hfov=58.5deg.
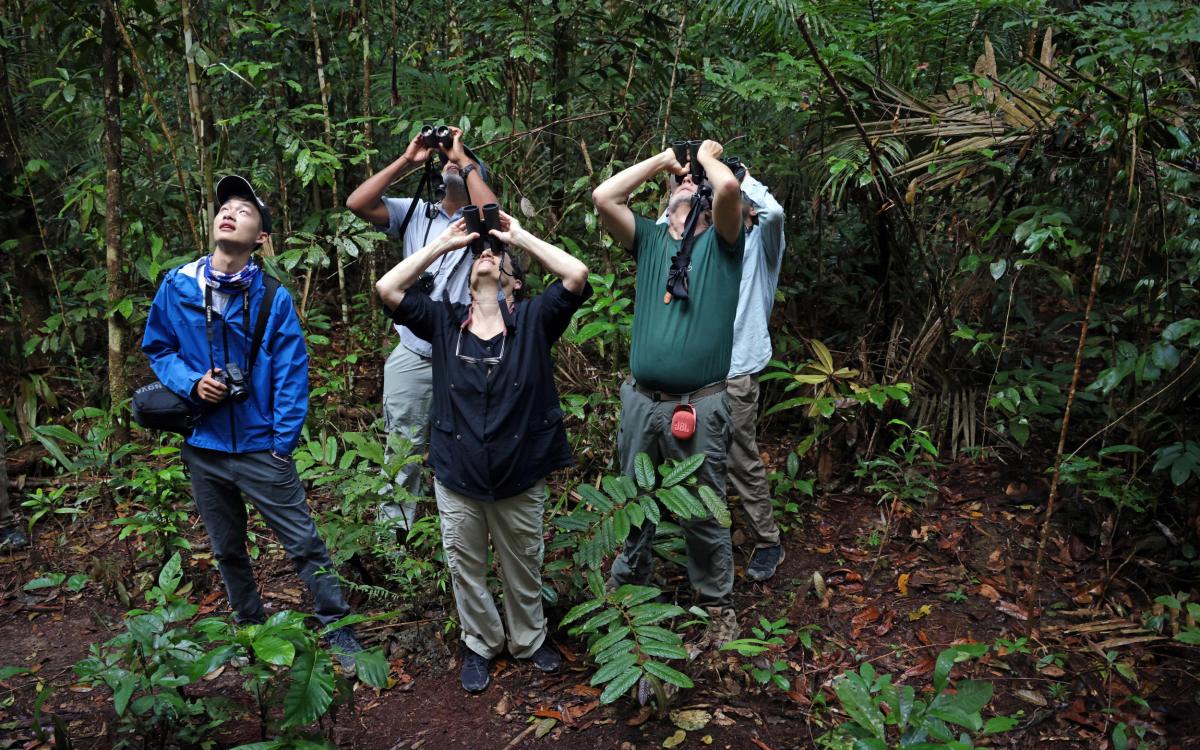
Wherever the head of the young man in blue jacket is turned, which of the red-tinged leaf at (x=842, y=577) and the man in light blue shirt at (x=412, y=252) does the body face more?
the red-tinged leaf

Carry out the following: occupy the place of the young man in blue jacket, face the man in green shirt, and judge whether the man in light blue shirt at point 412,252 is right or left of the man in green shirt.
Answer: left

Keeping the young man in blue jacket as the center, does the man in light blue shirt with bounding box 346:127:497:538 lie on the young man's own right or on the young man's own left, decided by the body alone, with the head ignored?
on the young man's own left

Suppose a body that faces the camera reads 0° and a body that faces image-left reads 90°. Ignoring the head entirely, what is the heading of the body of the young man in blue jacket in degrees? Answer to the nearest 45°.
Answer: approximately 0°

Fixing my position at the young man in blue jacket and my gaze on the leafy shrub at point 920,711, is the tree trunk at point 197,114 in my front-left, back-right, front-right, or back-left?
back-left

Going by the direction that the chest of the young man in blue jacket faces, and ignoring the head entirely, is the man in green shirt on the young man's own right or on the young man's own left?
on the young man's own left

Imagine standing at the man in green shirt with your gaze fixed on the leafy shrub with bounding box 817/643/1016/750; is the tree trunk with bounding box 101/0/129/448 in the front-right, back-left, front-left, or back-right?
back-right

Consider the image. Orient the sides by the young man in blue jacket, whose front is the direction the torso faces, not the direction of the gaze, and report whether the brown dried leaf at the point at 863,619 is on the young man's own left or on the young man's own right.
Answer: on the young man's own left

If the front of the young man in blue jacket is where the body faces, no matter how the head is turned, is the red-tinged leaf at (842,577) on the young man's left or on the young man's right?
on the young man's left

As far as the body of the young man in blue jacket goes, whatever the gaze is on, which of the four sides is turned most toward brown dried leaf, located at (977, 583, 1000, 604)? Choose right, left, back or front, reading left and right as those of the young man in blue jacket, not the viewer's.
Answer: left

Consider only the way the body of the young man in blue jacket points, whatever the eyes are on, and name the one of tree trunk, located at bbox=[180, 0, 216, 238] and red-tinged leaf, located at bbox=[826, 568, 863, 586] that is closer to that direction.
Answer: the red-tinged leaf
